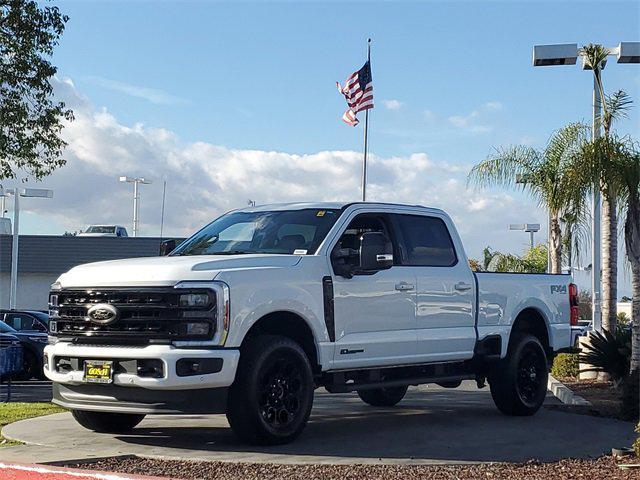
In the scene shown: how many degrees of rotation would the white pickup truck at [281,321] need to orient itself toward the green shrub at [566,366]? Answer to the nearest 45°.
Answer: approximately 180°

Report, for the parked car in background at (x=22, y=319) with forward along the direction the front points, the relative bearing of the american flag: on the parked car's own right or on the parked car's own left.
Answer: on the parked car's own left

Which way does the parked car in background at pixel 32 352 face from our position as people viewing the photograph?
facing the viewer and to the right of the viewer

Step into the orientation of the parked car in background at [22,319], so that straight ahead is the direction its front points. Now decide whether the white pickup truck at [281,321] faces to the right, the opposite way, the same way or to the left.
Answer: to the right

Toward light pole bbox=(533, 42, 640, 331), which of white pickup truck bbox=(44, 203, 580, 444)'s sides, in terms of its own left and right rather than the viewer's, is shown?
back

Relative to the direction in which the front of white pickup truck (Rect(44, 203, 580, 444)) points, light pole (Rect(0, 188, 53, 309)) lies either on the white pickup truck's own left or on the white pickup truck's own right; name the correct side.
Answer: on the white pickup truck's own right

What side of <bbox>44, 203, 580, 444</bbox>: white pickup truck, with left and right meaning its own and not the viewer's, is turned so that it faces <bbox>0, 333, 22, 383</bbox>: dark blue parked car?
right

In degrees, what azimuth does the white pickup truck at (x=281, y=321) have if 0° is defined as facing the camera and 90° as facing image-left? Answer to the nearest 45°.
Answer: approximately 45°
